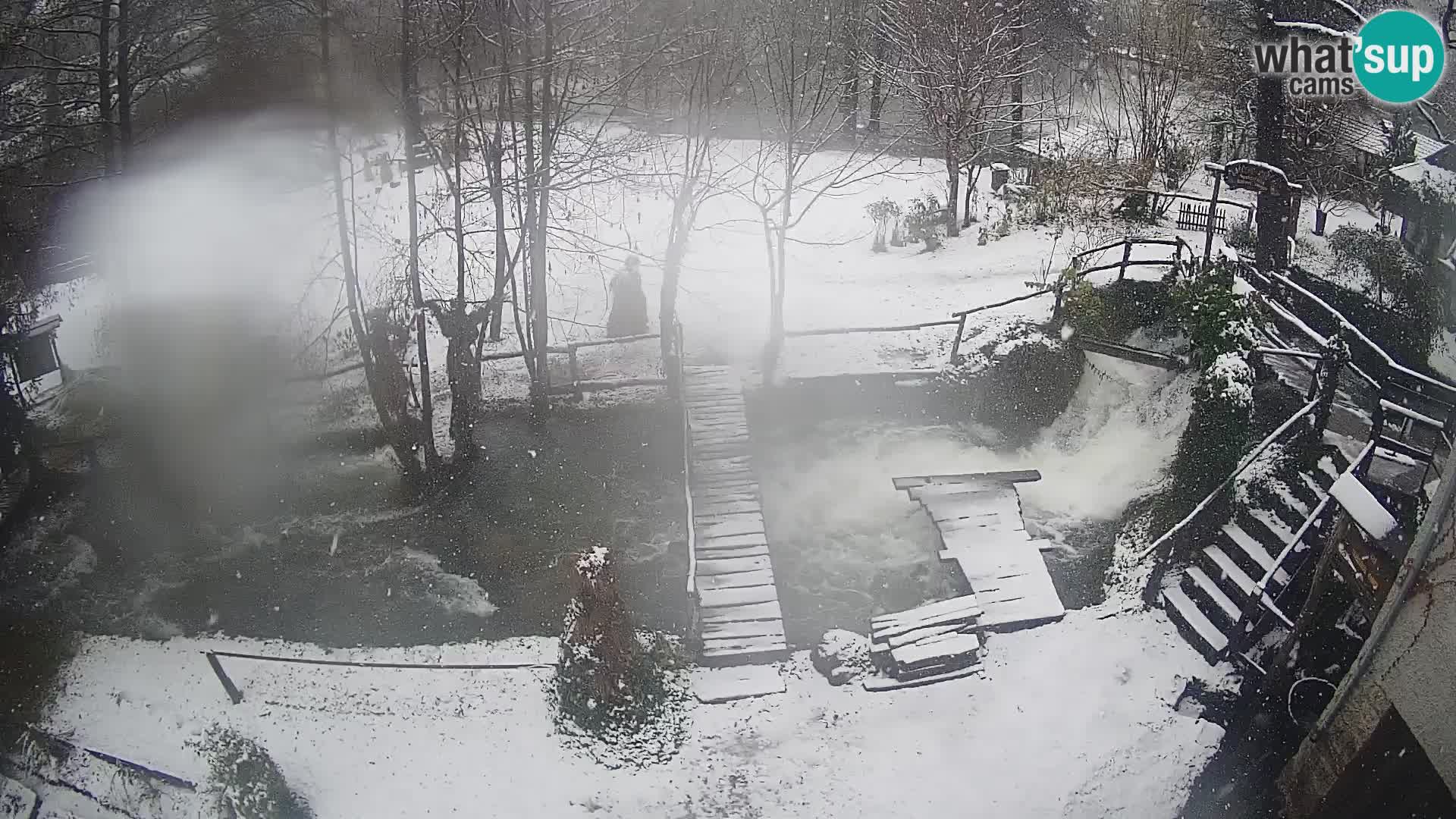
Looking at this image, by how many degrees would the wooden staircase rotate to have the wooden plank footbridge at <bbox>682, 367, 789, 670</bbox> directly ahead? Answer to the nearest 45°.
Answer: approximately 45° to its right

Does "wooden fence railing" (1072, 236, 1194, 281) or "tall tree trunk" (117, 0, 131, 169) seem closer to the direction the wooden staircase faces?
the tall tree trunk

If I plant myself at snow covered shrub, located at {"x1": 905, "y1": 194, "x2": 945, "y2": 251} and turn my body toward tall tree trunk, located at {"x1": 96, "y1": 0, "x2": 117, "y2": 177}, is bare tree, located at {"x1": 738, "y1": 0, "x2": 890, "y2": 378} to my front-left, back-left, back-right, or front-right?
front-left

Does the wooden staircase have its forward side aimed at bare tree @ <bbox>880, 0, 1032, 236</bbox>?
no

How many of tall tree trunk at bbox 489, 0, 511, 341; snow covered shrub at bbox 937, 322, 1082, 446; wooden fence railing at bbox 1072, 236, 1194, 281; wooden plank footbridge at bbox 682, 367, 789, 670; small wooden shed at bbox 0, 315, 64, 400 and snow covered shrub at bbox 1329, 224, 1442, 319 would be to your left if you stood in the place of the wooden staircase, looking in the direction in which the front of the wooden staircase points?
0

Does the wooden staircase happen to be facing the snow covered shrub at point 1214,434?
no

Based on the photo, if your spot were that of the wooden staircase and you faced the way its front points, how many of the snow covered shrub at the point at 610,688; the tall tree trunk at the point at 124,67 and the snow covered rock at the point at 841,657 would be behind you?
0

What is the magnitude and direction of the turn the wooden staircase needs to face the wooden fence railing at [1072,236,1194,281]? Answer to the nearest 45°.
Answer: approximately 135° to its right

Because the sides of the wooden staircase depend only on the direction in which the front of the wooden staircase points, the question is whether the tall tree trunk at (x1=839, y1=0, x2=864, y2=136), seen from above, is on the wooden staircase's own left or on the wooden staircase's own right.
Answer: on the wooden staircase's own right

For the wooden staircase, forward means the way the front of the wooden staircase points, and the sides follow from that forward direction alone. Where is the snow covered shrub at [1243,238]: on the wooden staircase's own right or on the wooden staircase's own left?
on the wooden staircase's own right

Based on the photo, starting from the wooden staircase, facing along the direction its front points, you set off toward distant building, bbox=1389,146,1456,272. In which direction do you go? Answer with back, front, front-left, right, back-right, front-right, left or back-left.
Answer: back-right

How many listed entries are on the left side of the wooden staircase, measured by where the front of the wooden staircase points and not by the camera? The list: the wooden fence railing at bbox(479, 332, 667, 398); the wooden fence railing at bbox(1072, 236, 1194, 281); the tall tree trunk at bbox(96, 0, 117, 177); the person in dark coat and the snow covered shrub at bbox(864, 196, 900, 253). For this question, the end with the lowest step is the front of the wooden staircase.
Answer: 0

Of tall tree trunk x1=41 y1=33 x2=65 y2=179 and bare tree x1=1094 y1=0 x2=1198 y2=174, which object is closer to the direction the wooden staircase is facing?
the tall tree trunk

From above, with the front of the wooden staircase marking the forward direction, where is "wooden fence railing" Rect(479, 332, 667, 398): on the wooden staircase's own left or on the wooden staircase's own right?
on the wooden staircase's own right

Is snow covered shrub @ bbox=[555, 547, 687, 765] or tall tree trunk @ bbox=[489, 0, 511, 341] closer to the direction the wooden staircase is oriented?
the snow covered shrub

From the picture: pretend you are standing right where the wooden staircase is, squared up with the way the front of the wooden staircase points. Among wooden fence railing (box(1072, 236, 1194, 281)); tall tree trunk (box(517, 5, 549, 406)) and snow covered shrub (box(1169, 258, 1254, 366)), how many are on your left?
0

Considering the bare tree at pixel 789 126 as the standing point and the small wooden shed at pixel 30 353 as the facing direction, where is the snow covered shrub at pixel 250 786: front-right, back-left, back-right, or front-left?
front-left

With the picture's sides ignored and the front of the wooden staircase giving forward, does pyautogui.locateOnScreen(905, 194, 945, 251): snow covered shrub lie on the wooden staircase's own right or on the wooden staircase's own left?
on the wooden staircase's own right

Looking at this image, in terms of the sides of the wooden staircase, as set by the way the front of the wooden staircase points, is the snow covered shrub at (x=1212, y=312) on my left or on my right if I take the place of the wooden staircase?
on my right

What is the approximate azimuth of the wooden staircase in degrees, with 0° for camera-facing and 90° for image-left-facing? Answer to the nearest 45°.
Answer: approximately 45°

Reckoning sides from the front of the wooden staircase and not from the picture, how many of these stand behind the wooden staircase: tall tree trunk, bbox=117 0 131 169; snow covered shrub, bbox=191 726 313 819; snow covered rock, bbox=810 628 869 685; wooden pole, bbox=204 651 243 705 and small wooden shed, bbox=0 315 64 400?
0
